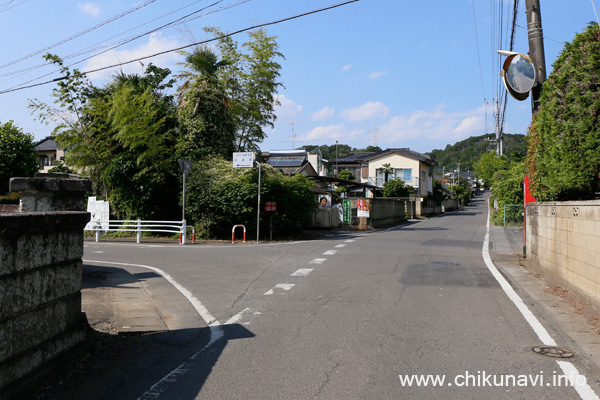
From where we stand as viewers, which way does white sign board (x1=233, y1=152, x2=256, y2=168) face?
facing the viewer

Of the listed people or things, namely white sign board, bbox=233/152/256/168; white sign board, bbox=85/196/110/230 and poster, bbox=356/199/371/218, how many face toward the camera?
3

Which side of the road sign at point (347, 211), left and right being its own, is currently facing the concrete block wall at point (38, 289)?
front

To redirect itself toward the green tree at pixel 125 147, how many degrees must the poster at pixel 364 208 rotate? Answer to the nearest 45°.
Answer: approximately 45° to its right

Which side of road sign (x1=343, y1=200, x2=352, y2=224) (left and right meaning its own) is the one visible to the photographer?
front

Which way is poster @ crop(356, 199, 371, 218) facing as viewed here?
toward the camera

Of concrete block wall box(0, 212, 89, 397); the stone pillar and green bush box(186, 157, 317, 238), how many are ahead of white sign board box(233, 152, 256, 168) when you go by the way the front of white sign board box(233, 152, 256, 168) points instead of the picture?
2

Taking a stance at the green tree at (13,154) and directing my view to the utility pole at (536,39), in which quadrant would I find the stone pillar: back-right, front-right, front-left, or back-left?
front-right

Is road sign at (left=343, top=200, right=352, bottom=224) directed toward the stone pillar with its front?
yes

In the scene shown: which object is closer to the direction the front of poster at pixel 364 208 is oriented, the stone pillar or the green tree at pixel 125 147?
the stone pillar
